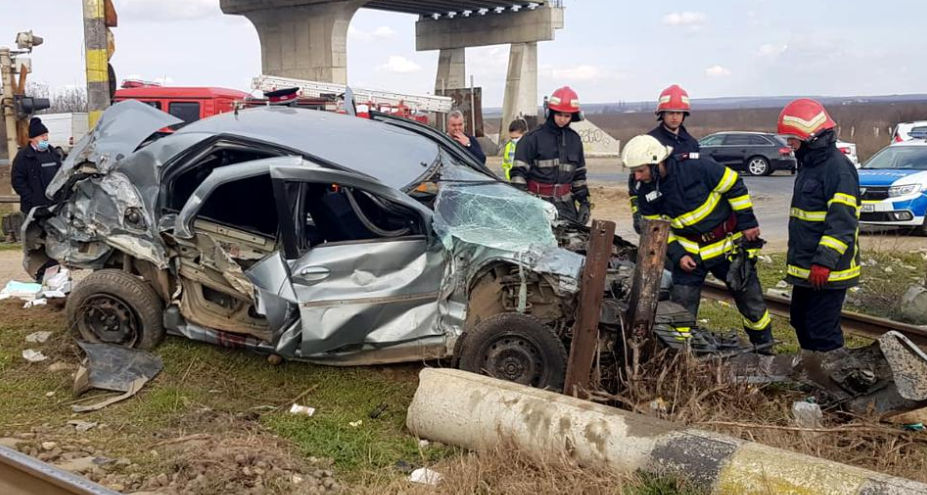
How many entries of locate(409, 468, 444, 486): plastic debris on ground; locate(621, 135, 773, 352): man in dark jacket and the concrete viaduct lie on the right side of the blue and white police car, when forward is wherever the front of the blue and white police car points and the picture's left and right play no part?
1

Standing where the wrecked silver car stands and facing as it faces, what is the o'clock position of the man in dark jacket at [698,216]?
The man in dark jacket is roughly at 12 o'clock from the wrecked silver car.

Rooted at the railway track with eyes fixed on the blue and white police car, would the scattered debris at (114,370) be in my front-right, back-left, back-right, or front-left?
front-left

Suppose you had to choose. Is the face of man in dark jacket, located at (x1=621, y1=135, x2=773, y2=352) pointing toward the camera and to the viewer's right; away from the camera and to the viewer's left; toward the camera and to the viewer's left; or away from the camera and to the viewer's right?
toward the camera and to the viewer's left

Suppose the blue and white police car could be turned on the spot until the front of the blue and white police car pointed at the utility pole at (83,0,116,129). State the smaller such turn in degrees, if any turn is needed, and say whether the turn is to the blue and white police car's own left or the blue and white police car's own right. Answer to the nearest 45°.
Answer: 0° — it already faces it

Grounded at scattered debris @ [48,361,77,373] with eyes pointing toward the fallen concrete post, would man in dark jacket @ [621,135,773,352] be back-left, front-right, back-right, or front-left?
front-left

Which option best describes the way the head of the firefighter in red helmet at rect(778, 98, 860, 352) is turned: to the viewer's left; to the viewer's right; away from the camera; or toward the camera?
to the viewer's left

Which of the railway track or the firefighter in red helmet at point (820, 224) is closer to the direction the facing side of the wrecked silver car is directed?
the firefighter in red helmet

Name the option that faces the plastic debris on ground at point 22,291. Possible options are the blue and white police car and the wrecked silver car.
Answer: the blue and white police car

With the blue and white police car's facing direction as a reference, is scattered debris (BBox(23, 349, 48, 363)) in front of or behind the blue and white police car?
in front

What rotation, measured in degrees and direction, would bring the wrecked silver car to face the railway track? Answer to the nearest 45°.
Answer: approximately 135° to its right

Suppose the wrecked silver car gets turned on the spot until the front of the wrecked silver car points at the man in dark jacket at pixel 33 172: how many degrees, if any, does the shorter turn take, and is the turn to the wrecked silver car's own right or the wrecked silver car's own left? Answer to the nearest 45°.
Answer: approximately 135° to the wrecked silver car's own left

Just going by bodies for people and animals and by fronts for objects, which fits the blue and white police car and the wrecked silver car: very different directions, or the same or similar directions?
very different directions

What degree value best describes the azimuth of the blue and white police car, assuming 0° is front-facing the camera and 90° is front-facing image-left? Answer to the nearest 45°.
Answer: approximately 45°

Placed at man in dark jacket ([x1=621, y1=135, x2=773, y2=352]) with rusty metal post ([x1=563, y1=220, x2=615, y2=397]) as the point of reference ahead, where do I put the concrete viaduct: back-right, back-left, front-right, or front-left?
back-right

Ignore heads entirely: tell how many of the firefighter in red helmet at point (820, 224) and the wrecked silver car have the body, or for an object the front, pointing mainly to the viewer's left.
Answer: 1

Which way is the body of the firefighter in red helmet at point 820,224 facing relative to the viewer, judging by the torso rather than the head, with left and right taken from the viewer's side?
facing to the left of the viewer

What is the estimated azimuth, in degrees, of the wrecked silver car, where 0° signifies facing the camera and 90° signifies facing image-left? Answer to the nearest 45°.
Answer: approximately 270°
